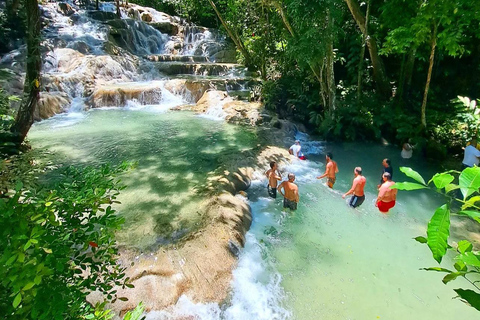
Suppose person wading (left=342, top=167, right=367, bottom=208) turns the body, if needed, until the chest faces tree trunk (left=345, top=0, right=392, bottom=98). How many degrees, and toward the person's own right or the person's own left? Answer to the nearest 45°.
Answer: approximately 45° to the person's own right

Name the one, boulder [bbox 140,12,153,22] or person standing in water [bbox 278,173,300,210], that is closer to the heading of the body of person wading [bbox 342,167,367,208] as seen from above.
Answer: the boulder

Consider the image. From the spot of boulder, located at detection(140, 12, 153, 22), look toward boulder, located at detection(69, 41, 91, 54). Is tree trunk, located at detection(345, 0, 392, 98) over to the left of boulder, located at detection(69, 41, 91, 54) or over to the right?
left

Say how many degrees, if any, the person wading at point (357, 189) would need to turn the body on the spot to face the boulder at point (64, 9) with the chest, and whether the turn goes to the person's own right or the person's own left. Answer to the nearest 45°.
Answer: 0° — they already face it

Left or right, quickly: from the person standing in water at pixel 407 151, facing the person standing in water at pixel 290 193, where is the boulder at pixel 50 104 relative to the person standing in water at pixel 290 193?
right

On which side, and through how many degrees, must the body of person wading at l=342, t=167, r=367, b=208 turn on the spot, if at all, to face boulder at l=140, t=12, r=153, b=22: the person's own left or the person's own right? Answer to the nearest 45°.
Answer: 0° — they already face it

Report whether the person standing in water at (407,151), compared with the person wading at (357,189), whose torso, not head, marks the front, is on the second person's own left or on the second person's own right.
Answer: on the second person's own right

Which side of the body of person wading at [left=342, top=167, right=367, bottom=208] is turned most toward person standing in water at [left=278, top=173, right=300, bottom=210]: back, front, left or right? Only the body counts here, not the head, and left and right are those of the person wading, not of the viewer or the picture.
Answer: left

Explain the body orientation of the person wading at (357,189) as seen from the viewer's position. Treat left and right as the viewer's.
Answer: facing away from the viewer and to the left of the viewer

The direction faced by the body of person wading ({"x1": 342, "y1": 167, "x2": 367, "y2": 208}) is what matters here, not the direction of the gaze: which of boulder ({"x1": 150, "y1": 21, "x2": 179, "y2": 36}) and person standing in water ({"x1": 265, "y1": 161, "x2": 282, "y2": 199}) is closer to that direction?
the boulder
